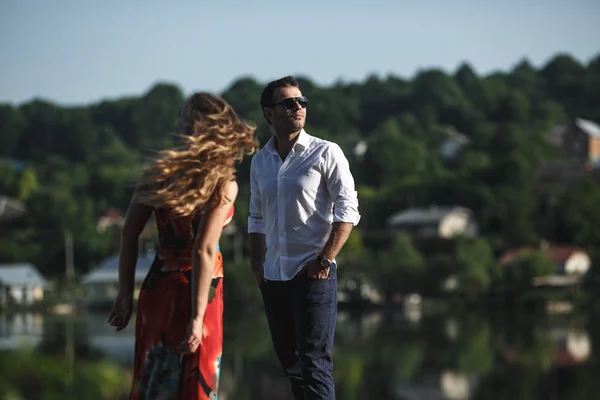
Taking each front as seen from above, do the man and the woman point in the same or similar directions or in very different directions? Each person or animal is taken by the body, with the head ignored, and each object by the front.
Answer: very different directions

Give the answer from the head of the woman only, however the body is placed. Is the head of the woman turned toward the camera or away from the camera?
away from the camera

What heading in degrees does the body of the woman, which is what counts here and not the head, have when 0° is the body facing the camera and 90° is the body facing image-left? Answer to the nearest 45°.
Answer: approximately 225°

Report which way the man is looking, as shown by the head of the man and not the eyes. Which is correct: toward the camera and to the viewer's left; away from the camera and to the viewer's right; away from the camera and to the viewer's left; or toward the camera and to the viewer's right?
toward the camera and to the viewer's right

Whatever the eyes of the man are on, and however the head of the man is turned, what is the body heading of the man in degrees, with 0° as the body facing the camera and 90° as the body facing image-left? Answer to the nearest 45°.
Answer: approximately 45°
